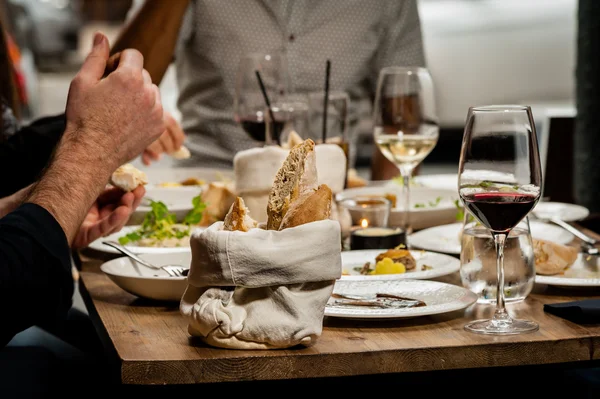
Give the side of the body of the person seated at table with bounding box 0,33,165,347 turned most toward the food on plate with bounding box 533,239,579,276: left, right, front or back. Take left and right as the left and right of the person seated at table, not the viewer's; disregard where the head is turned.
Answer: front

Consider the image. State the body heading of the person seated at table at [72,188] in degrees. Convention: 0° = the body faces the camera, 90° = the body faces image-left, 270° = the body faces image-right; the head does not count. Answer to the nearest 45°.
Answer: approximately 270°

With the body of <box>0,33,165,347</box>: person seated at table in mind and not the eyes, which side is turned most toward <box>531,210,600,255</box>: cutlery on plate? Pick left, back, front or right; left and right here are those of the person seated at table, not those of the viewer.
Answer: front

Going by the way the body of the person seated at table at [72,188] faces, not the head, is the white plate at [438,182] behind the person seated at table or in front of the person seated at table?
in front

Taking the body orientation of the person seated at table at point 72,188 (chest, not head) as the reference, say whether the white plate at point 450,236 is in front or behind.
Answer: in front

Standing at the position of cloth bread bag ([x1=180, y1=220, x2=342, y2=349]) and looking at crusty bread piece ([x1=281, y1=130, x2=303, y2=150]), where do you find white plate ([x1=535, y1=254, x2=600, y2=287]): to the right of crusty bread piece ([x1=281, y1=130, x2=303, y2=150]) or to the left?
right

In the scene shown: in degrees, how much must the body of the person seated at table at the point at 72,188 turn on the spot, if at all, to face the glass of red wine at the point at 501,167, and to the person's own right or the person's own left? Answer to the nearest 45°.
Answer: approximately 45° to the person's own right

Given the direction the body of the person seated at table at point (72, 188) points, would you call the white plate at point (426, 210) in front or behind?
in front
